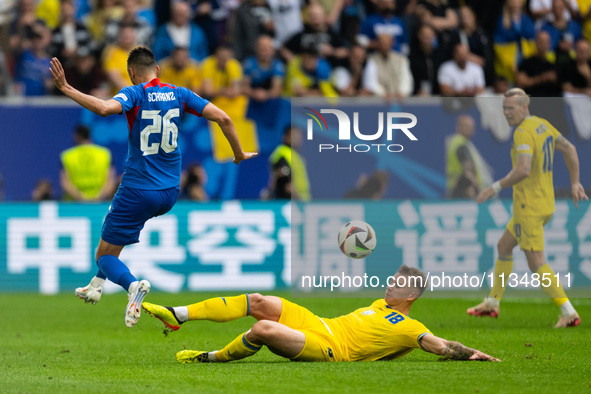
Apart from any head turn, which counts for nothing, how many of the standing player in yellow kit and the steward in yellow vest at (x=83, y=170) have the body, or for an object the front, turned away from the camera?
1

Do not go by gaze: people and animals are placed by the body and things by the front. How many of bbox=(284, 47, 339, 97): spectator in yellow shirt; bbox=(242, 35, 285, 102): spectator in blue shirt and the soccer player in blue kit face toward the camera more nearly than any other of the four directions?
2

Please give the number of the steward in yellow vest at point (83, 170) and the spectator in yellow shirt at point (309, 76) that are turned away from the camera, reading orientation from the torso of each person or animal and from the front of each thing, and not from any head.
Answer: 1

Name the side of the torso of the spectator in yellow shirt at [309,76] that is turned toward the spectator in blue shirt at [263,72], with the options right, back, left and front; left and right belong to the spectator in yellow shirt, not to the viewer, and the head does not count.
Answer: right

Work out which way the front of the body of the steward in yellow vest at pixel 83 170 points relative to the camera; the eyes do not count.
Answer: away from the camera

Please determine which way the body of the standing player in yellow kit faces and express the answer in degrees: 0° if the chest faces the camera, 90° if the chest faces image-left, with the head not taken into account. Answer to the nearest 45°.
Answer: approximately 90°

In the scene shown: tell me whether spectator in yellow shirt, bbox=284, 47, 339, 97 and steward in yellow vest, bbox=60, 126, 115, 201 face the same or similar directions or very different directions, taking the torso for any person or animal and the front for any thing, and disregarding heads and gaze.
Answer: very different directions

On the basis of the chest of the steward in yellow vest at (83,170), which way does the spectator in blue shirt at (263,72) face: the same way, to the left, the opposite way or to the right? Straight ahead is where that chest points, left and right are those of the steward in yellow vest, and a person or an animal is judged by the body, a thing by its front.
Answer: the opposite way

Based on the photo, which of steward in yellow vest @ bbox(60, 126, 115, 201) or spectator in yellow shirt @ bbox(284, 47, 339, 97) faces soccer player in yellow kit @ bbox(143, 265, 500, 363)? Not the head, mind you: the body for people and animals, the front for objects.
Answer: spectator in yellow shirt @ bbox(284, 47, 339, 97)
